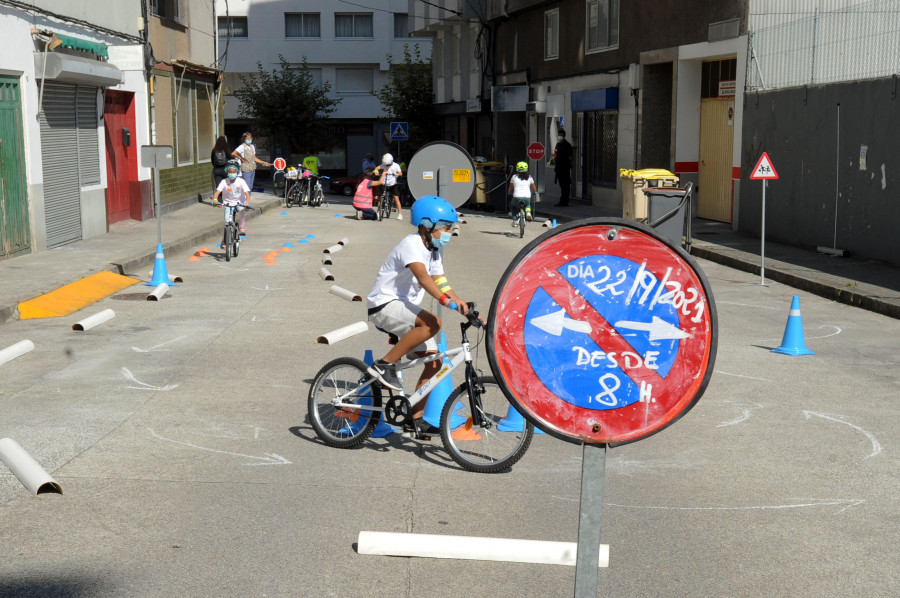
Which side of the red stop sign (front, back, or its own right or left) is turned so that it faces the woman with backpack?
right

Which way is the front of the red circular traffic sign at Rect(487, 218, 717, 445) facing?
toward the camera

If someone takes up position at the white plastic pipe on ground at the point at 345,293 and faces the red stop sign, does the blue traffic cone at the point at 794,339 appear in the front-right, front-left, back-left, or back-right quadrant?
back-right

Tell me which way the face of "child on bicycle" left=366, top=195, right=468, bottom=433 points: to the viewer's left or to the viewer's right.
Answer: to the viewer's right

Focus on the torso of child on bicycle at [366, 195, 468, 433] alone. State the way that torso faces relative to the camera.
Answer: to the viewer's right

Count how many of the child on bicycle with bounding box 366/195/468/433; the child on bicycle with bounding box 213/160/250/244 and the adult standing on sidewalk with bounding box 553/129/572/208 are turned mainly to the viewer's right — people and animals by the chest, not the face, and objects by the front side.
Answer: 1

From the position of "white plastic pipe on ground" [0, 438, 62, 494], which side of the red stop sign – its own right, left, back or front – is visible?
front

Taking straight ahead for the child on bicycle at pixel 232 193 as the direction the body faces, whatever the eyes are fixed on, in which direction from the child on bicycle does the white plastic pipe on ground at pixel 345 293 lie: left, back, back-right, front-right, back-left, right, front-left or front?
front

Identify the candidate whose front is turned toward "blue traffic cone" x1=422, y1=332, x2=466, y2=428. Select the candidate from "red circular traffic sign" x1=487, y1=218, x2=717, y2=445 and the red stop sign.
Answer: the red stop sign

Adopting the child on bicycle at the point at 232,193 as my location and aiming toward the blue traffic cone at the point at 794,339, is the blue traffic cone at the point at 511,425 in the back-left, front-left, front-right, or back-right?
front-right

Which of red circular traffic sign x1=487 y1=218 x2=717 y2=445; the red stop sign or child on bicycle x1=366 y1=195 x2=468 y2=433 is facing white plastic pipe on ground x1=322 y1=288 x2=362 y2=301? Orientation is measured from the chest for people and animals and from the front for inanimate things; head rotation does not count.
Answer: the red stop sign

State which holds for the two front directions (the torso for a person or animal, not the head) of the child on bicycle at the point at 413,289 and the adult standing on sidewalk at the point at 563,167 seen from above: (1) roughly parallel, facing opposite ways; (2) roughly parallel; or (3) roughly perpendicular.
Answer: roughly parallel, facing opposite ways

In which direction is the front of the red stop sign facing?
toward the camera

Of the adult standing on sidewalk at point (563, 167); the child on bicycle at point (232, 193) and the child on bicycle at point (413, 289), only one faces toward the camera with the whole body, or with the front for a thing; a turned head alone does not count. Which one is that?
the child on bicycle at point (232, 193)

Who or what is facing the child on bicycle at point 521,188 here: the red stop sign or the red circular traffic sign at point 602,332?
the red stop sign

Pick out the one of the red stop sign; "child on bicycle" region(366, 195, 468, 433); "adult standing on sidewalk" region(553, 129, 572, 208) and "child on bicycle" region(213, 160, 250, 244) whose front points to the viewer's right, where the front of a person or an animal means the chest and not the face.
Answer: "child on bicycle" region(366, 195, 468, 433)

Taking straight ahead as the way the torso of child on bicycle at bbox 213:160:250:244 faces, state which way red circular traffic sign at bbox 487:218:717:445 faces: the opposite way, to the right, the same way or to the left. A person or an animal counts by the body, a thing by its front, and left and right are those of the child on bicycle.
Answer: the same way
